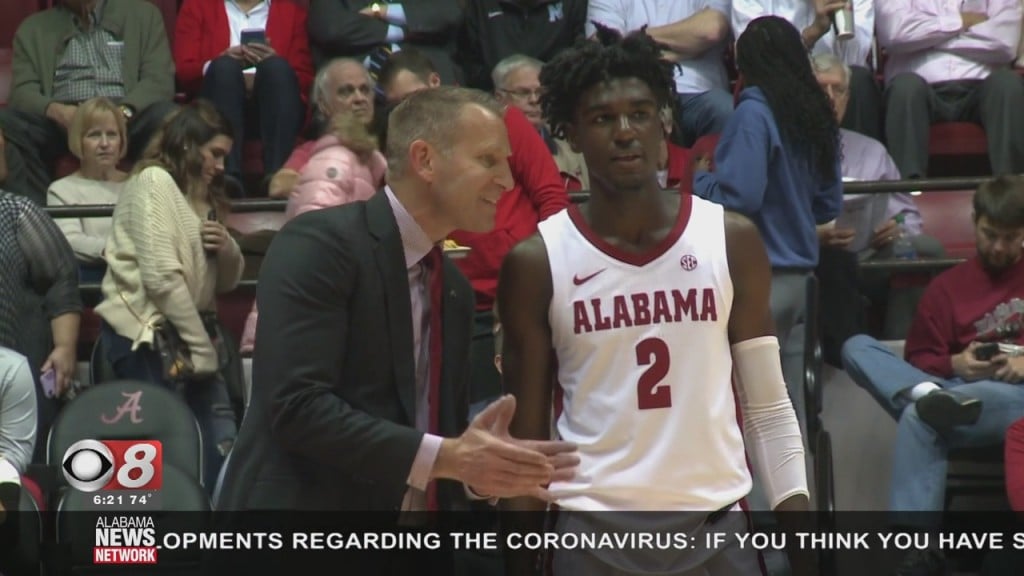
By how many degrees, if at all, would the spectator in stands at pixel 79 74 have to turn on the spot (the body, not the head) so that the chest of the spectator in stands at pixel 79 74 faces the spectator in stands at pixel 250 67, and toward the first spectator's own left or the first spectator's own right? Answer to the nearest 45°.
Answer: approximately 90° to the first spectator's own left

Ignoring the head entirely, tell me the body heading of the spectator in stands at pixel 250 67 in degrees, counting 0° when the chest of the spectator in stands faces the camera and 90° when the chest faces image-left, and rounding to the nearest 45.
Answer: approximately 0°

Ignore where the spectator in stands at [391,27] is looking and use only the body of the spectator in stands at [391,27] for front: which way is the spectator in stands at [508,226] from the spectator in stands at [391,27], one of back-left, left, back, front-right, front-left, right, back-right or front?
front

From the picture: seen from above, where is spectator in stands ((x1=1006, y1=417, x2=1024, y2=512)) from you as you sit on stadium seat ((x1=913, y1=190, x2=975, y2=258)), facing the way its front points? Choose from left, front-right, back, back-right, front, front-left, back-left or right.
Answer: front

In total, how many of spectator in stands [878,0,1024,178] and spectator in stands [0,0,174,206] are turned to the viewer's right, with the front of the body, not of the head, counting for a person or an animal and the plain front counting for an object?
0

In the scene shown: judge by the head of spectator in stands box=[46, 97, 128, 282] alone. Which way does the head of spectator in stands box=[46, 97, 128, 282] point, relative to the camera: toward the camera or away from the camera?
toward the camera

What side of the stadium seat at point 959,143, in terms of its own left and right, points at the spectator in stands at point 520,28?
right

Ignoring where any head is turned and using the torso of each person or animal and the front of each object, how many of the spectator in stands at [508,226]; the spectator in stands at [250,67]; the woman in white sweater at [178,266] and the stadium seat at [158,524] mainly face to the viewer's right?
1

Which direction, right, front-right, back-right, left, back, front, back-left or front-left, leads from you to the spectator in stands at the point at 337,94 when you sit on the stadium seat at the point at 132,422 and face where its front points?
back-left

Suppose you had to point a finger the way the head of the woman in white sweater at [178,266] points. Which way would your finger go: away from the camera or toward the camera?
toward the camera

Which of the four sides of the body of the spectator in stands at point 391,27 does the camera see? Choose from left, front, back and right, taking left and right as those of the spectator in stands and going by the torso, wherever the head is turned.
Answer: front

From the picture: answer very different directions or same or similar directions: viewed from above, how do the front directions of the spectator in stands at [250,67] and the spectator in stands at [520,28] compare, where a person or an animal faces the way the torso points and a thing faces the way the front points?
same or similar directions

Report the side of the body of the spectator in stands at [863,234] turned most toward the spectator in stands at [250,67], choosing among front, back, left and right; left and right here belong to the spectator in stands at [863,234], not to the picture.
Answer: right

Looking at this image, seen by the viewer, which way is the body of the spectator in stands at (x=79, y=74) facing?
toward the camera

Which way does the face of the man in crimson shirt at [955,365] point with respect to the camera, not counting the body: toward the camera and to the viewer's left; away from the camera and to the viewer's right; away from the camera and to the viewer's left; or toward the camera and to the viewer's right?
toward the camera and to the viewer's left

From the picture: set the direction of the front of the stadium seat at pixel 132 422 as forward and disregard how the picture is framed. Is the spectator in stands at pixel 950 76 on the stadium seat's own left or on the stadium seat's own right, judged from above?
on the stadium seat's own left
